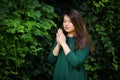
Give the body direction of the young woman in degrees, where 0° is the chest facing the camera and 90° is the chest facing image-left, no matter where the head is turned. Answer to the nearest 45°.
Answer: approximately 45°

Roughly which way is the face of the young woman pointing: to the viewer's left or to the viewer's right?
to the viewer's left
